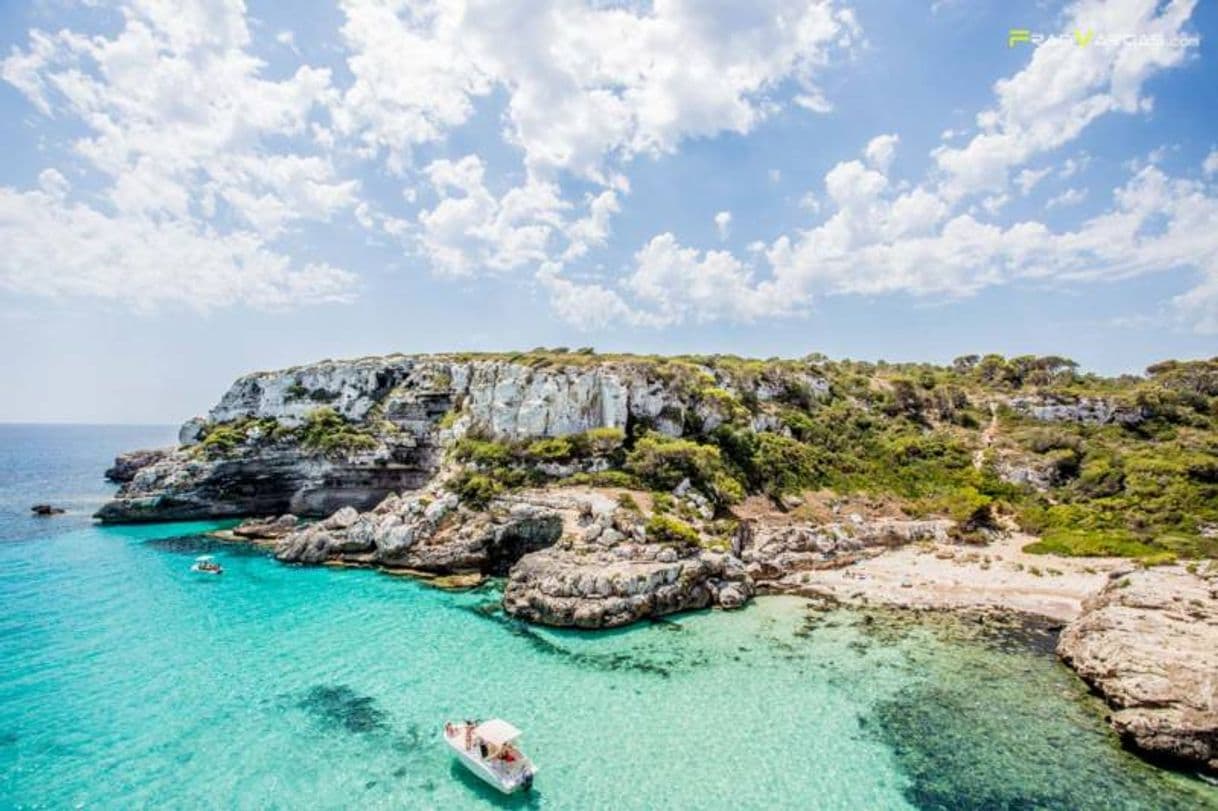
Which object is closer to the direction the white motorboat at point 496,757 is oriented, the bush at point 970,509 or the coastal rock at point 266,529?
the coastal rock

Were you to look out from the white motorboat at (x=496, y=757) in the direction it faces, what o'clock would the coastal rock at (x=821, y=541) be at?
The coastal rock is roughly at 3 o'clock from the white motorboat.

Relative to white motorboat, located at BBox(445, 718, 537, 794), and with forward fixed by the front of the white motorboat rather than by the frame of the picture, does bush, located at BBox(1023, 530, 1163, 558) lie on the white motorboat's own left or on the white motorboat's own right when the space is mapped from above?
on the white motorboat's own right

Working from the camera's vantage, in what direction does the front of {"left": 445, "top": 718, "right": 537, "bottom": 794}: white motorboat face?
facing away from the viewer and to the left of the viewer

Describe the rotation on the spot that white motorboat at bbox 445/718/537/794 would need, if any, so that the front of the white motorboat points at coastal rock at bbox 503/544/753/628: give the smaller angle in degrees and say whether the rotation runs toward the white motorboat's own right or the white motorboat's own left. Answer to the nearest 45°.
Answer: approximately 90° to the white motorboat's own right
